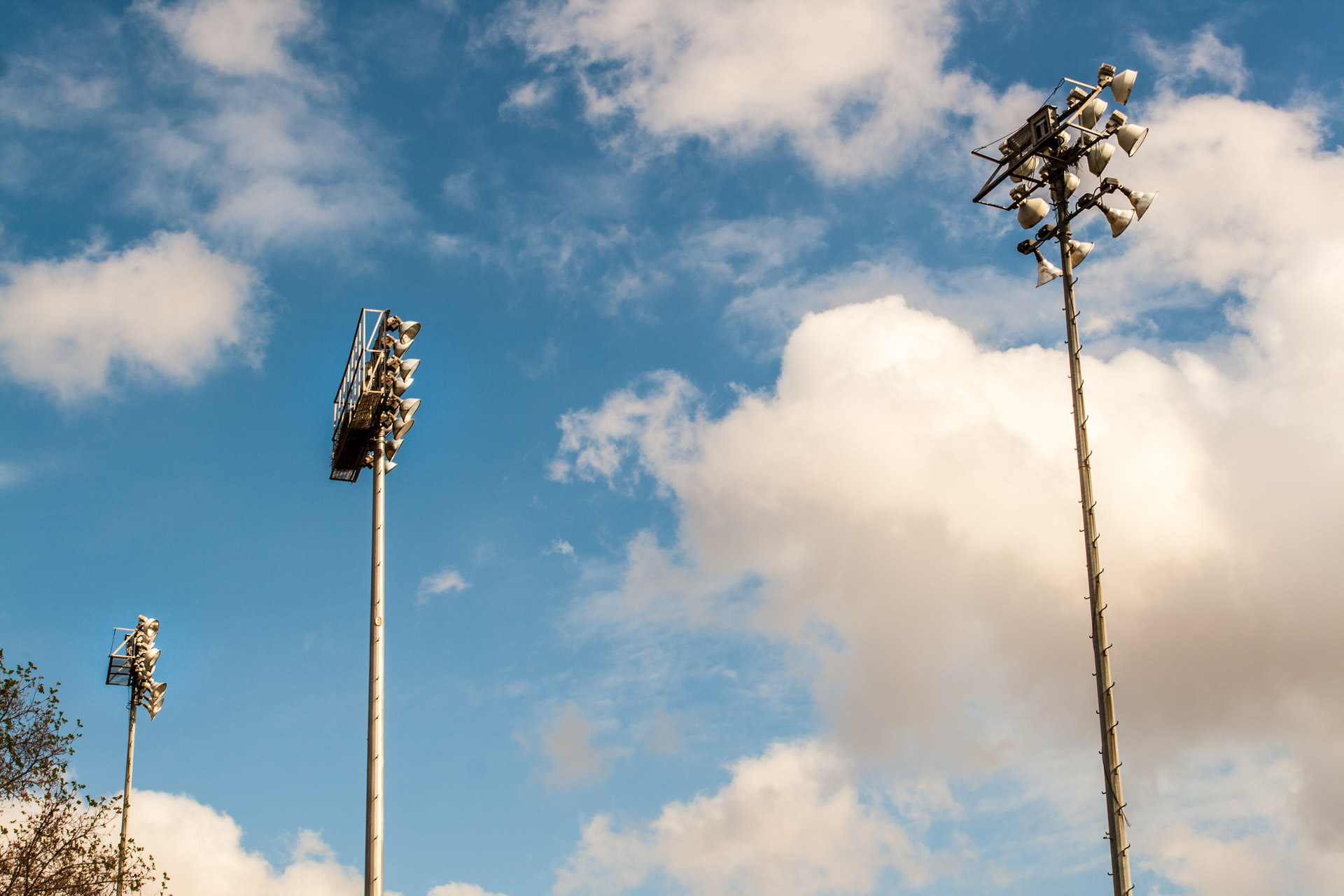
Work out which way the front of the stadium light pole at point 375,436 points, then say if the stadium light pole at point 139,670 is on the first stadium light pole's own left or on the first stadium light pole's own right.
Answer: on the first stadium light pole's own left

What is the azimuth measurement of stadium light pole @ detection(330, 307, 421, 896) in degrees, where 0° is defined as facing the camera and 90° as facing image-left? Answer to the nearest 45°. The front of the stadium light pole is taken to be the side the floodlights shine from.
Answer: approximately 270°
